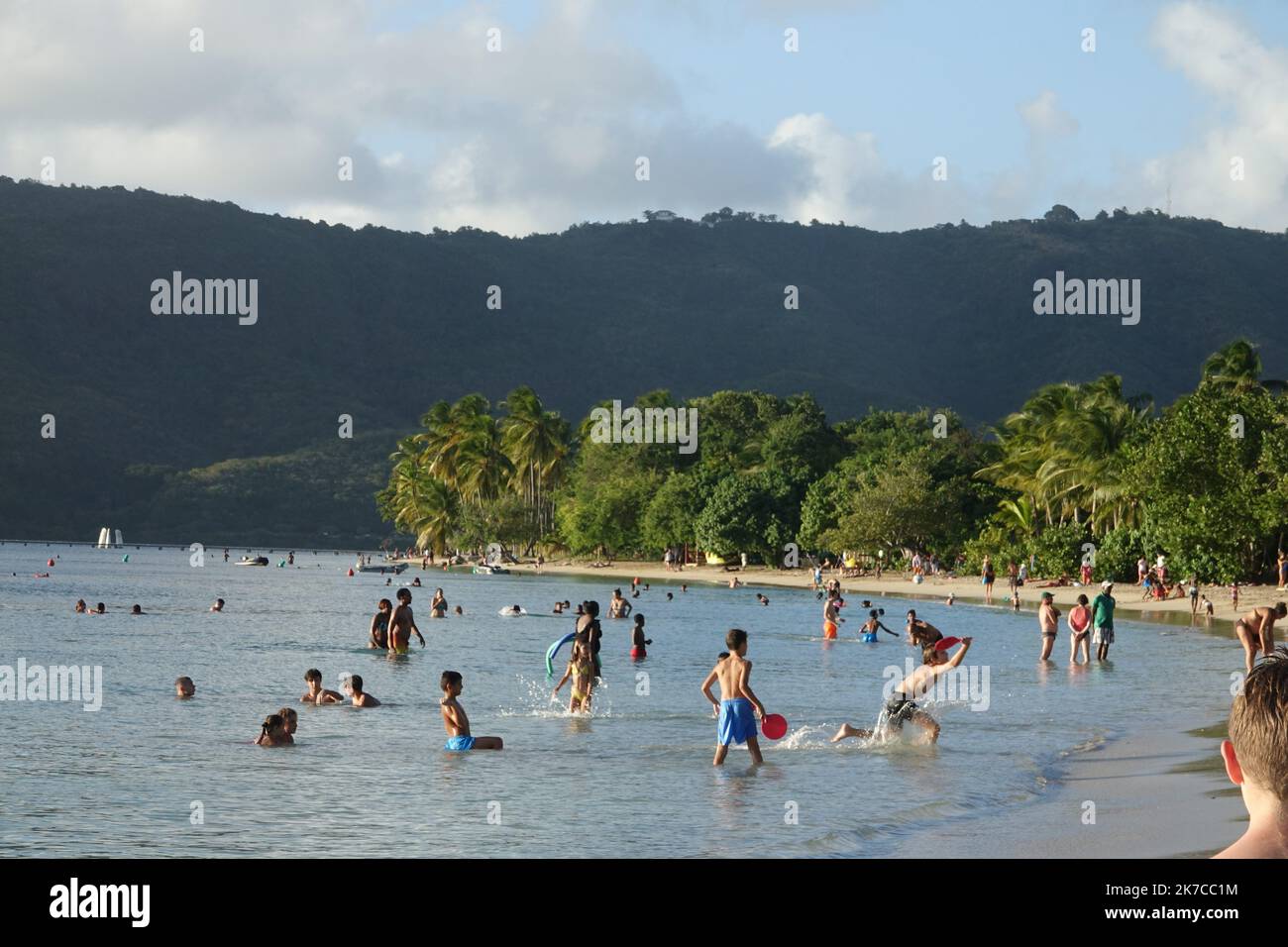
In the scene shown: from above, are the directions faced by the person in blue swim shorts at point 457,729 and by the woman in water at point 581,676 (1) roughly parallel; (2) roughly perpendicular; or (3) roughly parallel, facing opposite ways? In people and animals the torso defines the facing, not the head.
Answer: roughly perpendicular

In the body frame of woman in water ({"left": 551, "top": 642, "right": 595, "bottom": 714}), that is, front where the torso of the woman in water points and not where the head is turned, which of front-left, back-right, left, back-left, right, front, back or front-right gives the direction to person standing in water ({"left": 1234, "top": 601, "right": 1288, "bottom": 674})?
left

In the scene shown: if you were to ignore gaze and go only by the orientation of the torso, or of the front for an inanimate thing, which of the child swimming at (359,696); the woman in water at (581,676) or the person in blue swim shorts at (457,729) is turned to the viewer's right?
the person in blue swim shorts at (457,729)

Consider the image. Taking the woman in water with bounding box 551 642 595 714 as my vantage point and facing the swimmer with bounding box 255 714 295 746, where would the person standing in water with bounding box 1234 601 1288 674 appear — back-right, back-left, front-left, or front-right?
back-left

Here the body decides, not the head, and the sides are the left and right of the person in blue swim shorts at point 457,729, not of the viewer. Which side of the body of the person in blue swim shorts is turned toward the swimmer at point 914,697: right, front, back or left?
front

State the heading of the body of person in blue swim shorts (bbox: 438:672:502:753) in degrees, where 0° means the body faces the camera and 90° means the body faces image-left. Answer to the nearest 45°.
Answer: approximately 270°

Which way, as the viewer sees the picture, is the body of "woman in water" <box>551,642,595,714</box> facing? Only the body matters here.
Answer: toward the camera

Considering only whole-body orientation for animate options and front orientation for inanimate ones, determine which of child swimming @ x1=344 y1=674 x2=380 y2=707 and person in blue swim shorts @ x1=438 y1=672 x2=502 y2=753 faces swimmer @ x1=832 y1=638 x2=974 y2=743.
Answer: person in blue swim shorts @ x1=438 y1=672 x2=502 y2=753

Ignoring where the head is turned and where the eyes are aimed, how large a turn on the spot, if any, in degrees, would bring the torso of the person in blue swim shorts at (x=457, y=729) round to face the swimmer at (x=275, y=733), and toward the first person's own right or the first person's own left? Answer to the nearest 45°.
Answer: approximately 180°
